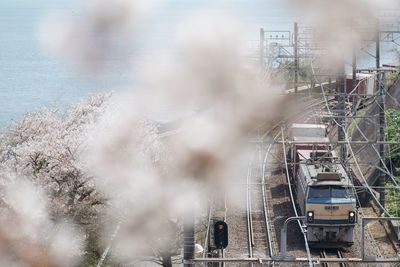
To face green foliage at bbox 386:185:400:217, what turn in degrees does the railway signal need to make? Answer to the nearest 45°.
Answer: approximately 135° to its left

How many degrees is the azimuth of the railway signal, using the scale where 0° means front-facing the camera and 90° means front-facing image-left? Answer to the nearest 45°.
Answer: approximately 0°

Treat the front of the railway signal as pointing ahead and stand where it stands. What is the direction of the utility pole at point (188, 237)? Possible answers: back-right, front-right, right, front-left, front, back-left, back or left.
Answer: front-right

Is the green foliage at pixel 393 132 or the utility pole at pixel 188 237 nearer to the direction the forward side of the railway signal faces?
the utility pole

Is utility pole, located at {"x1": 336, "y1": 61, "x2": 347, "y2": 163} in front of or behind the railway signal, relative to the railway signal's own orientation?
behind

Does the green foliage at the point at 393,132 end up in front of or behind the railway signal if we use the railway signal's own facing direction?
behind
